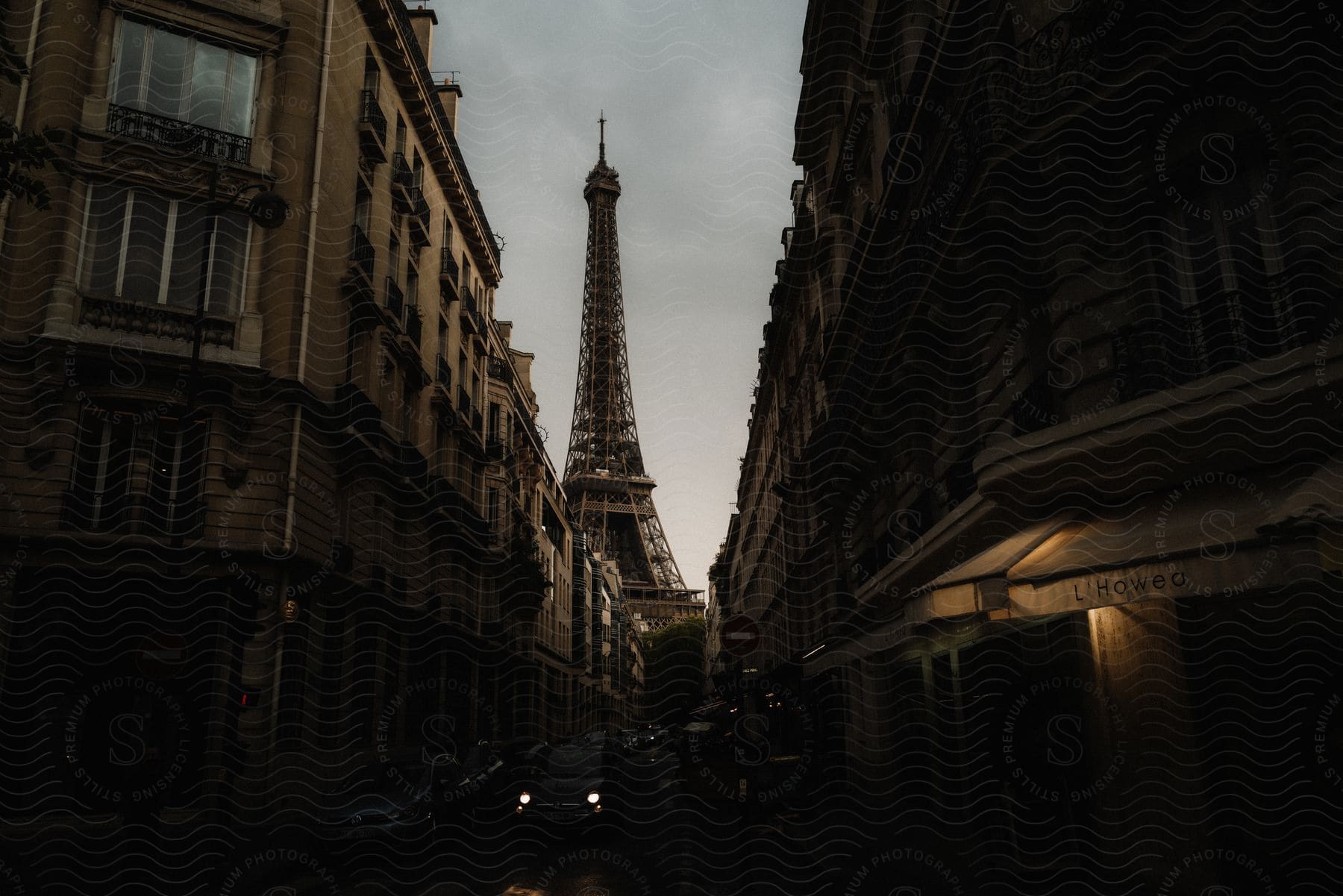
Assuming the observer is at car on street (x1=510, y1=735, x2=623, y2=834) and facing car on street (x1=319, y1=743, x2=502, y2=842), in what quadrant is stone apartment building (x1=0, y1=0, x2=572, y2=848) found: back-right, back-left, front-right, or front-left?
front-right

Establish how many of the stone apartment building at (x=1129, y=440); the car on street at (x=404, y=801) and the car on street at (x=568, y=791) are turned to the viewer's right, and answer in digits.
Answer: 0

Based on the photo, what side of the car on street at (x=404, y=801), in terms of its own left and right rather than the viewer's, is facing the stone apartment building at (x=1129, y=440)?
left

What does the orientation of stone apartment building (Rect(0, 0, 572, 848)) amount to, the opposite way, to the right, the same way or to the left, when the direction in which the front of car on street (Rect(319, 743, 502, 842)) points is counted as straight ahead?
to the left

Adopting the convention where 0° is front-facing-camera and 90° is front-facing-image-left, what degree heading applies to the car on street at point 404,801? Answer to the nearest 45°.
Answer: approximately 45°

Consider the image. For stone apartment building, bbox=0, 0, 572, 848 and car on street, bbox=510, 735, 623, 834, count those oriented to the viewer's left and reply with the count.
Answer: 0

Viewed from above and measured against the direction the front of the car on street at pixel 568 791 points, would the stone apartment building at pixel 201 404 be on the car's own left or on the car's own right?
on the car's own right

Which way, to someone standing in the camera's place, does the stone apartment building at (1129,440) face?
facing the viewer and to the left of the viewer

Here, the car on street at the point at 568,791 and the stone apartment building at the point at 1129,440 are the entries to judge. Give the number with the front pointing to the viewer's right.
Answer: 0

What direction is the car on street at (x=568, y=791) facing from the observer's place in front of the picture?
facing the viewer

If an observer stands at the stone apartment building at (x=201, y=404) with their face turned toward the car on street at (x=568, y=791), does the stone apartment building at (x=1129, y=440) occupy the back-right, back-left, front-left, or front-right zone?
front-right

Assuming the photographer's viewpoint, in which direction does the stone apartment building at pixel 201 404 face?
facing the viewer and to the right of the viewer
